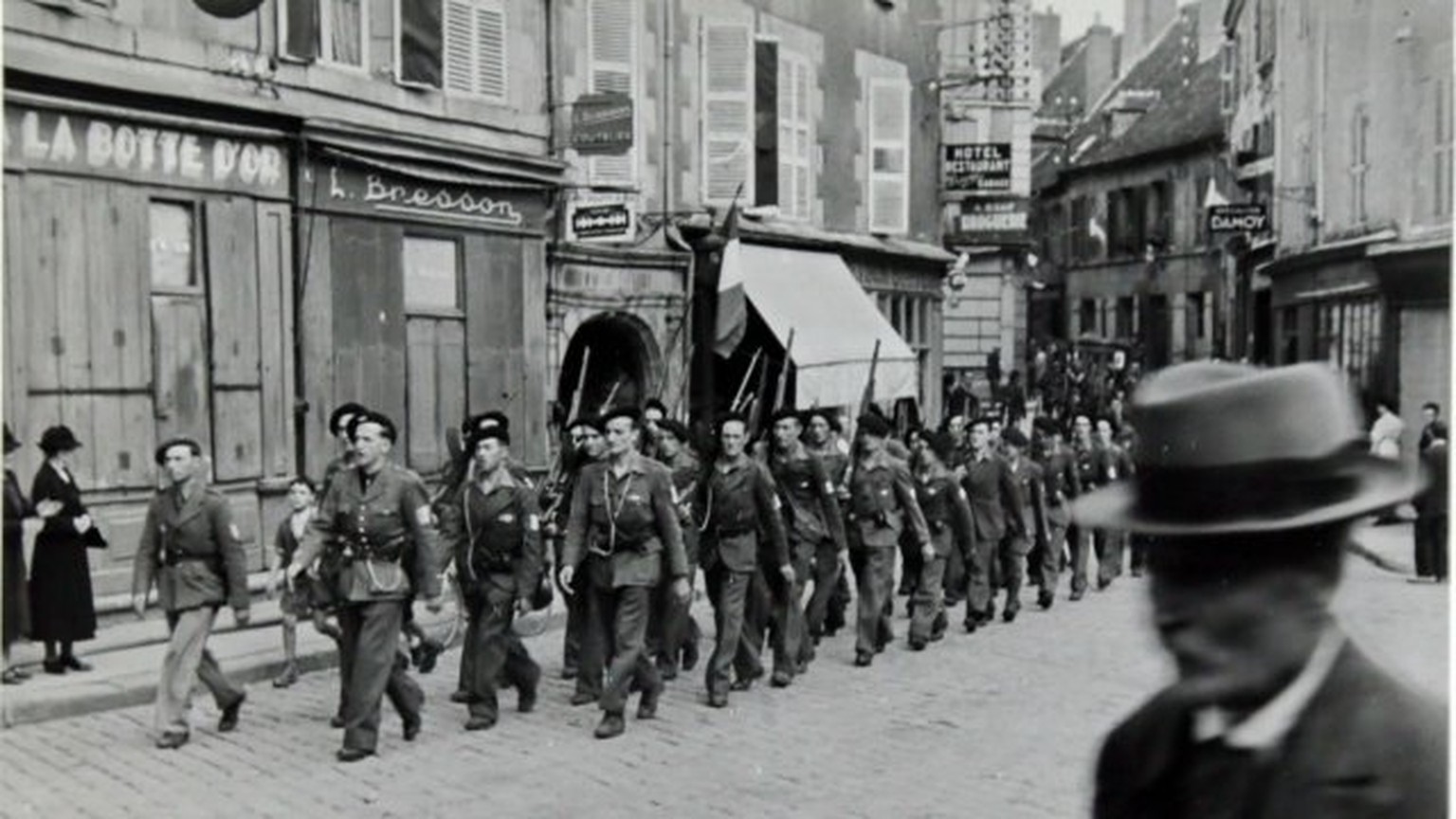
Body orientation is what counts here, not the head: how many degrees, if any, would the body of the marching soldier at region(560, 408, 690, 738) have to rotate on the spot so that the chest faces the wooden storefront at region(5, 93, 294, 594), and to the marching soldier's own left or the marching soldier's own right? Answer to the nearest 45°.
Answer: approximately 90° to the marching soldier's own right

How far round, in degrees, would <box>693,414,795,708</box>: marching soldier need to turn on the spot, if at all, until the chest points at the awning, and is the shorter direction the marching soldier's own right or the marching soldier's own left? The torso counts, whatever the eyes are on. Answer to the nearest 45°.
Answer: approximately 135° to the marching soldier's own right

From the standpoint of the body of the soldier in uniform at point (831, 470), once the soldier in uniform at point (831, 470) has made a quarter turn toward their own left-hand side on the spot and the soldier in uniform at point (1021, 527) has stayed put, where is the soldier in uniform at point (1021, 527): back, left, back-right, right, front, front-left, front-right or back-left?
left

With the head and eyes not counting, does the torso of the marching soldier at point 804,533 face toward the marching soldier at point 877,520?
no

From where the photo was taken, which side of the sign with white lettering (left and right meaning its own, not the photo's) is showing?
front

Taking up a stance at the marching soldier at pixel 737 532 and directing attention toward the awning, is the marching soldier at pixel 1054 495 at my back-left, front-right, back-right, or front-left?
front-right

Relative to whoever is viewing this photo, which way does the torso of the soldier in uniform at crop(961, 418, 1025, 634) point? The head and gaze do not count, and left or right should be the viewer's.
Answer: facing the viewer and to the left of the viewer

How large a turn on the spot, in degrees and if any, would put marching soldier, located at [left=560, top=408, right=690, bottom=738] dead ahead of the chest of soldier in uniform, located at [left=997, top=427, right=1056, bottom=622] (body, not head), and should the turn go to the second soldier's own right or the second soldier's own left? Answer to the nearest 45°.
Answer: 0° — they already face them

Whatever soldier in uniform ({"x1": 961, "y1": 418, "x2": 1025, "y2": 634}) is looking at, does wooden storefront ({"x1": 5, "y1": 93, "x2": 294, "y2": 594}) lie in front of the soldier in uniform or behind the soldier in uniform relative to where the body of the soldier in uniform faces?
in front

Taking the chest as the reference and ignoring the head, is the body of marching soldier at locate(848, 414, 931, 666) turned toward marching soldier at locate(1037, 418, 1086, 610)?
no

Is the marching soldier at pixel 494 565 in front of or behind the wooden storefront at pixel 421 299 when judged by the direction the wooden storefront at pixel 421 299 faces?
in front

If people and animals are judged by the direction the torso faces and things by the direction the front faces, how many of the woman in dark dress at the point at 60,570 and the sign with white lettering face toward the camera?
1

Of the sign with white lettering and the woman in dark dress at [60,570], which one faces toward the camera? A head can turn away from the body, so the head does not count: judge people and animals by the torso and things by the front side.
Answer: the sign with white lettering

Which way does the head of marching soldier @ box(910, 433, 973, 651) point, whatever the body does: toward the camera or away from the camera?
toward the camera

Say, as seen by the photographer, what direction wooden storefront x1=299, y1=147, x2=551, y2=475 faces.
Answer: facing the viewer and to the right of the viewer

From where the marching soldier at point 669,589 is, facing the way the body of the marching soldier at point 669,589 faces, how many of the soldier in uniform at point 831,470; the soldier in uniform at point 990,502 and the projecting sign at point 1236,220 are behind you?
3

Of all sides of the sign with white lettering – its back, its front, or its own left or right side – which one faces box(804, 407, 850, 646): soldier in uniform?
front
